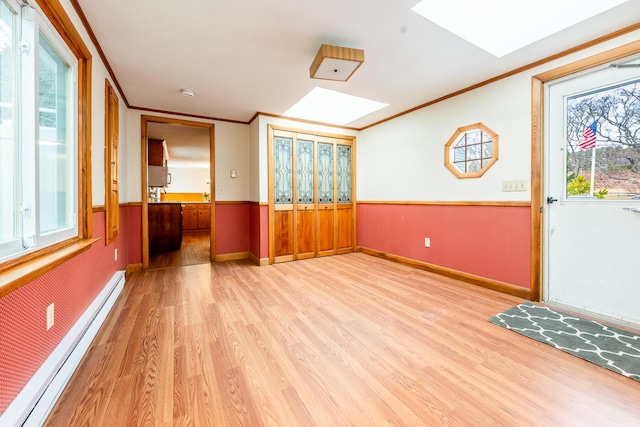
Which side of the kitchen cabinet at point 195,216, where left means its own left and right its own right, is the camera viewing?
front

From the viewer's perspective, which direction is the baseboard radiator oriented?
to the viewer's right

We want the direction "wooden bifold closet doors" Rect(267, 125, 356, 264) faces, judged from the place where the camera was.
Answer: facing the viewer and to the right of the viewer

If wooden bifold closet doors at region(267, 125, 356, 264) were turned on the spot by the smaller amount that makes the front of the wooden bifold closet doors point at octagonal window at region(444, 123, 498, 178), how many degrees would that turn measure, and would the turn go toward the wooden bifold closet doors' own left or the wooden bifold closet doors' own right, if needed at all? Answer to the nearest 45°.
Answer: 0° — it already faces it

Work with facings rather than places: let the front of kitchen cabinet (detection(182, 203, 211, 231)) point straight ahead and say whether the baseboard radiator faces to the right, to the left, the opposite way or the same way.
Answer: to the left

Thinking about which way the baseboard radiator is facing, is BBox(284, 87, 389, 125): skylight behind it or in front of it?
in front

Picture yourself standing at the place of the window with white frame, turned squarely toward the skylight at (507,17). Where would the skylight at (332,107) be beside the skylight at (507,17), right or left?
left

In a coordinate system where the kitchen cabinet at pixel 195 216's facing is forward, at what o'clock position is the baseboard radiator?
The baseboard radiator is roughly at 12 o'clock from the kitchen cabinet.

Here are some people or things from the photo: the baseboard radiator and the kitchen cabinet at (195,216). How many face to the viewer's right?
1
